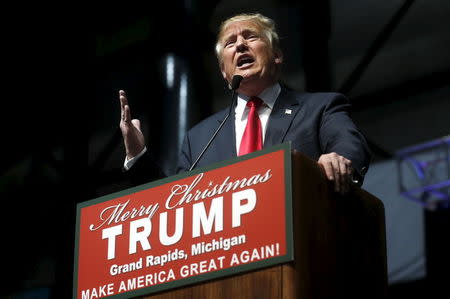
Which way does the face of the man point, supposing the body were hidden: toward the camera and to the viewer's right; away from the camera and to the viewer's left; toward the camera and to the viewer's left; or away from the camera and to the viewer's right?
toward the camera and to the viewer's left

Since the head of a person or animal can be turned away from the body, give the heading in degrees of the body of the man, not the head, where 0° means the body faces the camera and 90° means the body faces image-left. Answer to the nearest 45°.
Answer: approximately 45°
